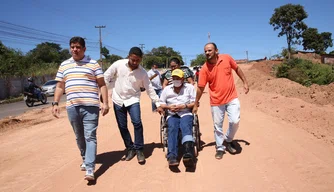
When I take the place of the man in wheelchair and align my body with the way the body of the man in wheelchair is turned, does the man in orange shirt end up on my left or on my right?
on my left

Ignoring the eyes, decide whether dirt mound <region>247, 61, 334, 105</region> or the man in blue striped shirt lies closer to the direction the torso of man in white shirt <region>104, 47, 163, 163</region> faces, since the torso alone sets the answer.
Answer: the man in blue striped shirt

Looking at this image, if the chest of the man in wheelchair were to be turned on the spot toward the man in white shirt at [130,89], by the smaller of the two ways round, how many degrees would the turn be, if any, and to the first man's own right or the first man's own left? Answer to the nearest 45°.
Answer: approximately 90° to the first man's own right

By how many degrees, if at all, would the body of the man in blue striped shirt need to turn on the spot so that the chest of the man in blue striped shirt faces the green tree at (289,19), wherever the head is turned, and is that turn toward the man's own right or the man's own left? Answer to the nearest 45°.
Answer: approximately 135° to the man's own left

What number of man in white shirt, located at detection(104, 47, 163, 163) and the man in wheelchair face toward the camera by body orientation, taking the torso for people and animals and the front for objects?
2

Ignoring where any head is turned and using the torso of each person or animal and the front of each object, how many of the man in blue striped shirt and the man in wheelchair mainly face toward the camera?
2
